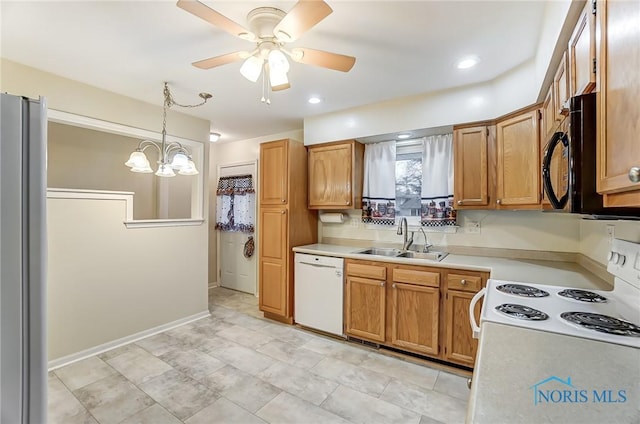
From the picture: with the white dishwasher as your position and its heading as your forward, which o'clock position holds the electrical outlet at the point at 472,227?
The electrical outlet is roughly at 8 o'clock from the white dishwasher.

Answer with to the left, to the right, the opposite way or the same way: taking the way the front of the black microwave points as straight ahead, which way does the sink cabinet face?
to the left

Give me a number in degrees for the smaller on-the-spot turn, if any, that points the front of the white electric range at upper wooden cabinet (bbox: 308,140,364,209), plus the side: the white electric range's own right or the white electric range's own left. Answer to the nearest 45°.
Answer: approximately 45° to the white electric range's own right

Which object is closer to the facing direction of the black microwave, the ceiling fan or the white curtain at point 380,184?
the ceiling fan

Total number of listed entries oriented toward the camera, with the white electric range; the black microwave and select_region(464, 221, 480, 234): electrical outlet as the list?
1

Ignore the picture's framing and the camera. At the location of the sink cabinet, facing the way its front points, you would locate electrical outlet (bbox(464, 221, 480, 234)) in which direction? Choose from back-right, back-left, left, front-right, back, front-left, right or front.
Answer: back-left

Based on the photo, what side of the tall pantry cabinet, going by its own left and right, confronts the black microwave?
left

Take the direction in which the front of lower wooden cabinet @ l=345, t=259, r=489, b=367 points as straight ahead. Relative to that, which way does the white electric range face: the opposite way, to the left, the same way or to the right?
to the right

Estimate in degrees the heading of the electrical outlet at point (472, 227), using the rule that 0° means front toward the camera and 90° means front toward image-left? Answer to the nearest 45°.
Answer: approximately 0°

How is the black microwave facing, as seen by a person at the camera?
facing to the left of the viewer

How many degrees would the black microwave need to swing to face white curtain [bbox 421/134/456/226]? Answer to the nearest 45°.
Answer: approximately 45° to its right

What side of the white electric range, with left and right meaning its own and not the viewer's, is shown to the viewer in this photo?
left
